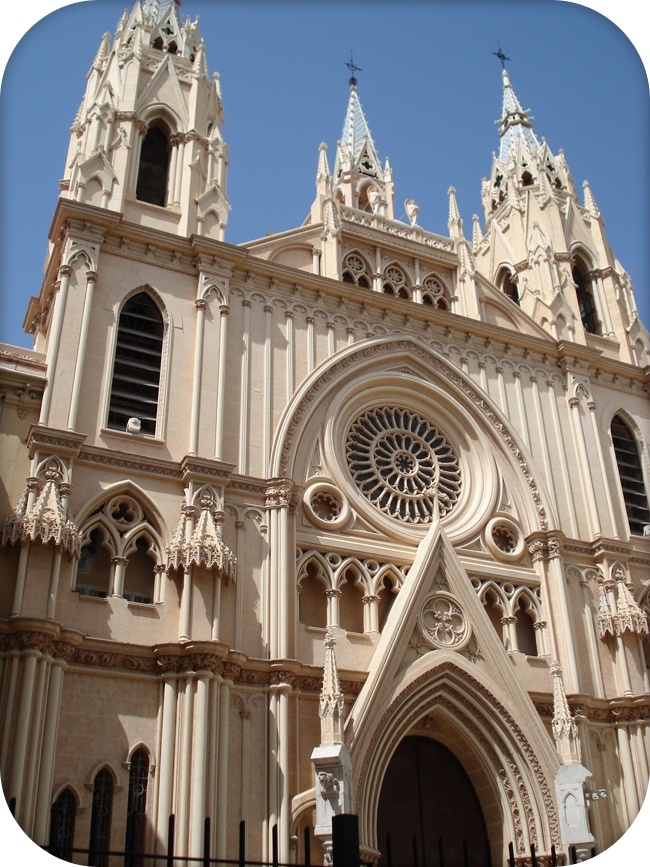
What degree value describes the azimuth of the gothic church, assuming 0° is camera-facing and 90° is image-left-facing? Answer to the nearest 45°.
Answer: approximately 315°
